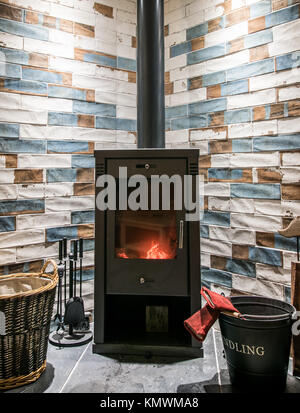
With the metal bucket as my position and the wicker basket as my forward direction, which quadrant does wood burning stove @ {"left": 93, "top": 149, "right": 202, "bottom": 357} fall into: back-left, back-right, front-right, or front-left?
front-right

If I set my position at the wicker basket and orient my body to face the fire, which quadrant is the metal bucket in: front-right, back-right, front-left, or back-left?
front-right

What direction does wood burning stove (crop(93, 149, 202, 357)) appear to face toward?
toward the camera
